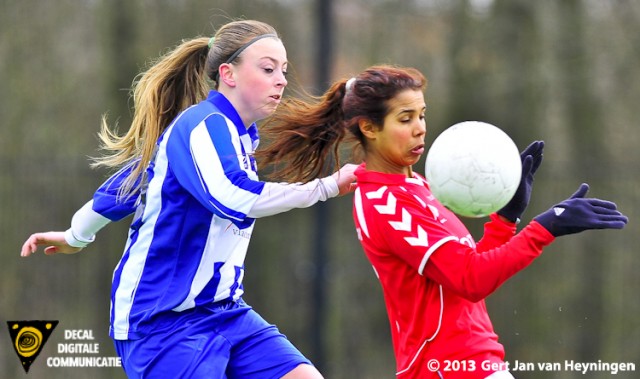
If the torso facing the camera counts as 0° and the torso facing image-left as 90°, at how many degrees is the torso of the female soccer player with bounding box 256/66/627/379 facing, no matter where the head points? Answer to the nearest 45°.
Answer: approximately 270°

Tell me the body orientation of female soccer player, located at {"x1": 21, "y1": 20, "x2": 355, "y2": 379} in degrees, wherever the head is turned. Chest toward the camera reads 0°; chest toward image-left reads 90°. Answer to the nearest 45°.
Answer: approximately 270°

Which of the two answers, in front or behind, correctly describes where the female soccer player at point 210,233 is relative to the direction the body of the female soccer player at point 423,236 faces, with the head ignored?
behind
